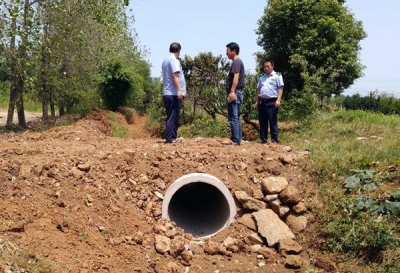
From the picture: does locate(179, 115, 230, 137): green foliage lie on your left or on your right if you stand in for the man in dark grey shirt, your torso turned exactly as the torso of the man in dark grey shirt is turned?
on your right

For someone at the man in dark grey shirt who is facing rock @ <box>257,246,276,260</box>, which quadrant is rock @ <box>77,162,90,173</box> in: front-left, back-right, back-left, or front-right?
front-right

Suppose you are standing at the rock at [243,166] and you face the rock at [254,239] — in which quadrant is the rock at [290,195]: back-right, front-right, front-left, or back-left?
front-left

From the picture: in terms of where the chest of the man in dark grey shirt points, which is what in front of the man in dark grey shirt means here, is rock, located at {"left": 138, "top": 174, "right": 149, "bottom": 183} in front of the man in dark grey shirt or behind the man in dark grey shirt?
in front

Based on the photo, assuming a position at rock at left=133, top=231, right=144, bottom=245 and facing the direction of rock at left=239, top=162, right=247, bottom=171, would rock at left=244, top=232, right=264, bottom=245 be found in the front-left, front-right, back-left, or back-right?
front-right
